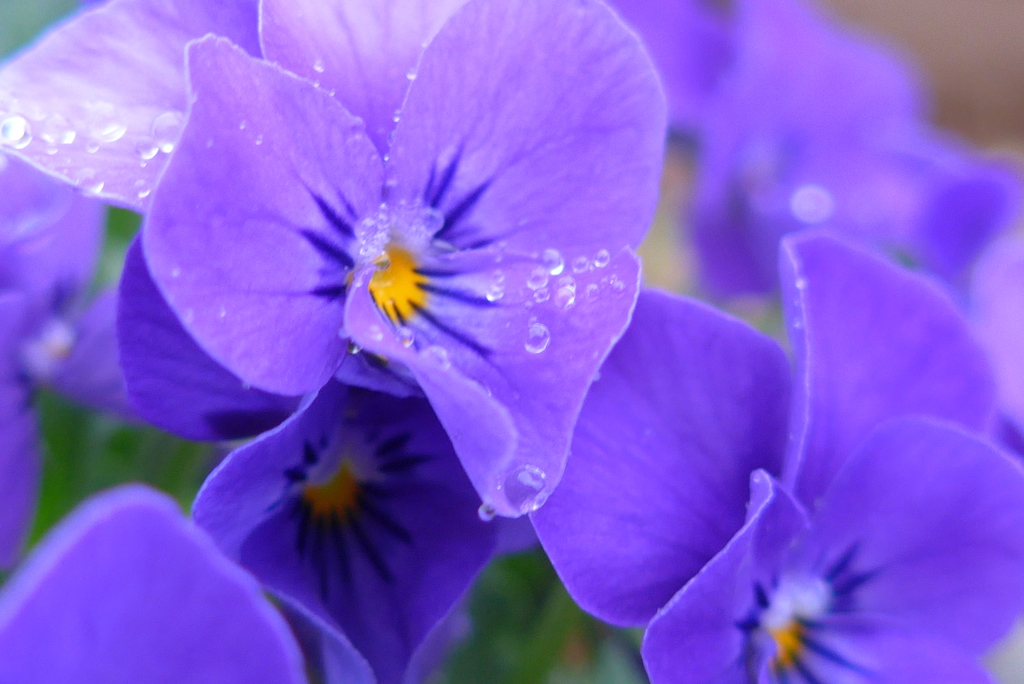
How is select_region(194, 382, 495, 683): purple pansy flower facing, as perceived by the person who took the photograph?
facing the viewer

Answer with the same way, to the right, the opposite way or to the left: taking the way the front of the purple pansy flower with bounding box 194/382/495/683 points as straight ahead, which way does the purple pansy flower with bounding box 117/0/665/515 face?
the same way

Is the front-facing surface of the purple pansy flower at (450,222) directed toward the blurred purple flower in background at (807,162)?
no

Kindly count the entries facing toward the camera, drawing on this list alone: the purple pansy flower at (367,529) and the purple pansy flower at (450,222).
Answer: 2

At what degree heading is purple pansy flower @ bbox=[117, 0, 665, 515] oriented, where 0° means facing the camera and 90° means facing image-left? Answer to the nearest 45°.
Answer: approximately 0°
